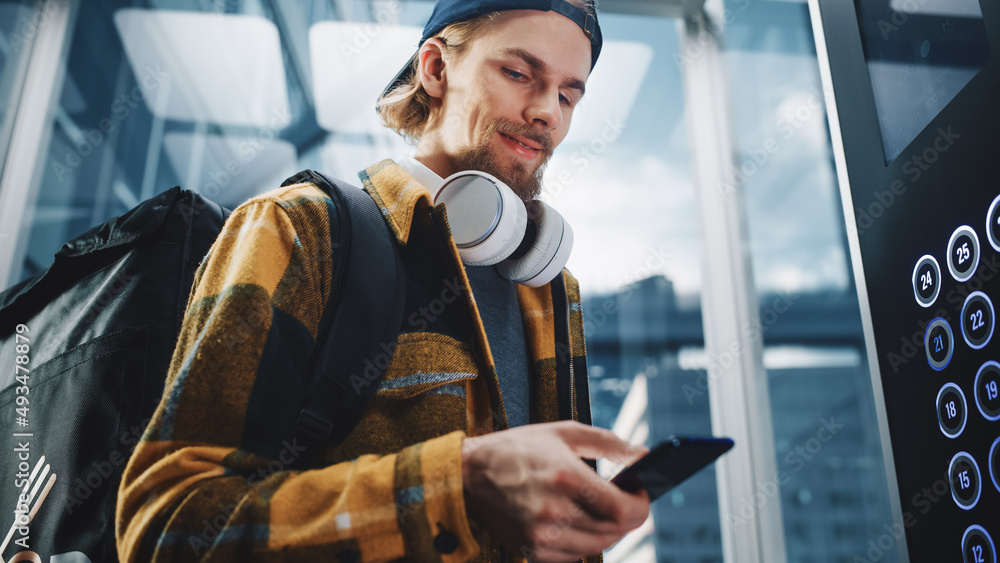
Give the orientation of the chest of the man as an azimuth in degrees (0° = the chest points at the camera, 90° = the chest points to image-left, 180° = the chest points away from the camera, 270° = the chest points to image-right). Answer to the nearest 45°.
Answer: approximately 315°

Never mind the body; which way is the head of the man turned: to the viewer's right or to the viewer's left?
to the viewer's right
